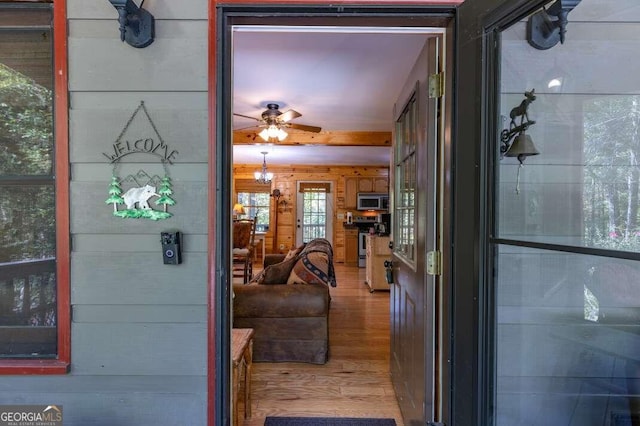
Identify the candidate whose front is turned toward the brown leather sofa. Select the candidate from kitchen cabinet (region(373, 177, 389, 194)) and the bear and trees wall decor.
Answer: the kitchen cabinet

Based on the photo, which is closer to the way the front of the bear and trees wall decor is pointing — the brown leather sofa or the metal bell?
the metal bell

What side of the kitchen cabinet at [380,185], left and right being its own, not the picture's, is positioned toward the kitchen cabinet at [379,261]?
front

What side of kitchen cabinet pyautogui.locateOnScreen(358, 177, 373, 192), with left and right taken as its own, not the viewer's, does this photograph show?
front

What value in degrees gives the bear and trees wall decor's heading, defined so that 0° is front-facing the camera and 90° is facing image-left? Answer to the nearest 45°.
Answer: approximately 0°

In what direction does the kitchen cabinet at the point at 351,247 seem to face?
toward the camera

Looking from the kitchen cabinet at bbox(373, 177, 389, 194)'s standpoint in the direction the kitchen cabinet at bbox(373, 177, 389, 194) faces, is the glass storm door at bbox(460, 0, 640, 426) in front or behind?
in front

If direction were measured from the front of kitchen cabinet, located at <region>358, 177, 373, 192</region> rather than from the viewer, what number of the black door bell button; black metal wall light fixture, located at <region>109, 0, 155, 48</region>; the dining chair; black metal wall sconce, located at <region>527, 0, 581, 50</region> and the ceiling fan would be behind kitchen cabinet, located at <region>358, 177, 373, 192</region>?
0

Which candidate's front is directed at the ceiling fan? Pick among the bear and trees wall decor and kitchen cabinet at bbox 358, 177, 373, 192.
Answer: the kitchen cabinet

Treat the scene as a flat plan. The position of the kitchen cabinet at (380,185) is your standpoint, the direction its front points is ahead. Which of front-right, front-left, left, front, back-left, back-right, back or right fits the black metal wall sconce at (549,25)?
front

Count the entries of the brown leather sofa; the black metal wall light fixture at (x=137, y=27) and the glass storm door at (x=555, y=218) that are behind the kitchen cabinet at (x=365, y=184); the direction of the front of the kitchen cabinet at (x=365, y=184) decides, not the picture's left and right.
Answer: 0

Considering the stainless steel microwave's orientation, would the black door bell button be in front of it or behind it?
in front

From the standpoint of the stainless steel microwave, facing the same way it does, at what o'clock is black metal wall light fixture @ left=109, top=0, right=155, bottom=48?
The black metal wall light fixture is roughly at 12 o'clock from the stainless steel microwave.

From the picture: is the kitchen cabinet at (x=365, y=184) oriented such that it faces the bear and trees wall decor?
yes

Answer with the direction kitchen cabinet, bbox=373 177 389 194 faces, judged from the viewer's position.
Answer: facing the viewer

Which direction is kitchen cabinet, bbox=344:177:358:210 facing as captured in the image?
toward the camera

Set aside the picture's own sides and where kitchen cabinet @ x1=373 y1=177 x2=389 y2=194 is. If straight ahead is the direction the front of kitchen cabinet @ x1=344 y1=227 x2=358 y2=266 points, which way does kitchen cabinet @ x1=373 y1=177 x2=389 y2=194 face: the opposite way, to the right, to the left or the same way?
the same way
